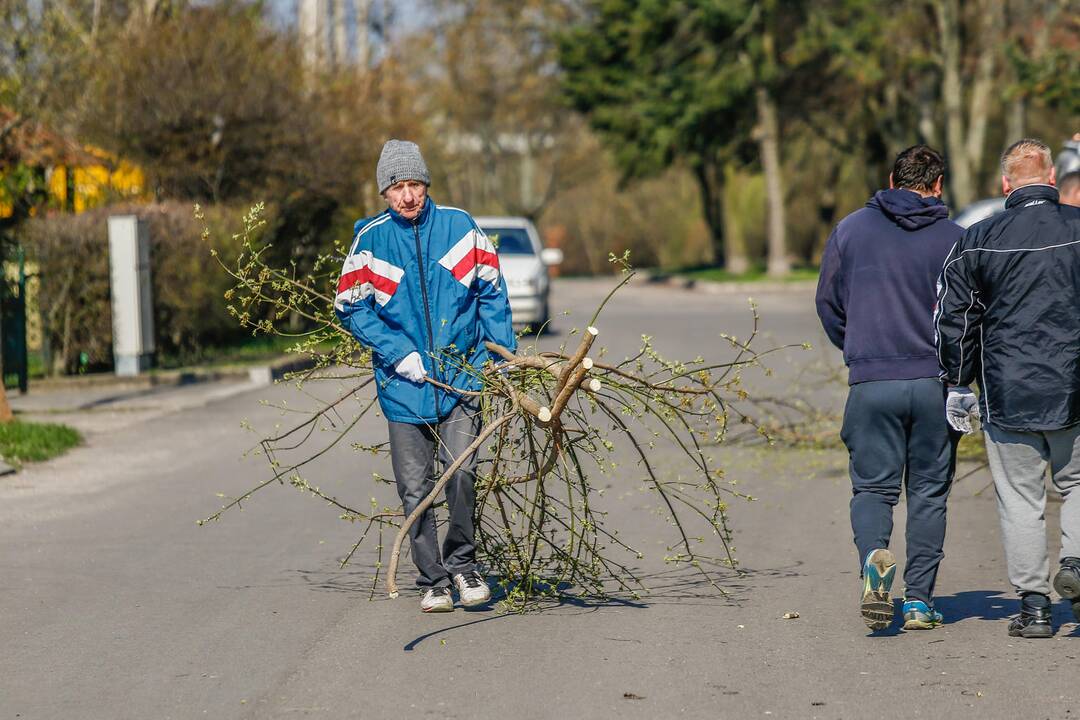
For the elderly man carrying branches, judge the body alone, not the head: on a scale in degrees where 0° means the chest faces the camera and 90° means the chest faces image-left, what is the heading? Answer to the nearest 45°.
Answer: approximately 0°

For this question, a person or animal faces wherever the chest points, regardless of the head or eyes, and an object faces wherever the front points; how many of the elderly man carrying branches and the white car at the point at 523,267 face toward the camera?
2

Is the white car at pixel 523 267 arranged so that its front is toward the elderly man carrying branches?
yes

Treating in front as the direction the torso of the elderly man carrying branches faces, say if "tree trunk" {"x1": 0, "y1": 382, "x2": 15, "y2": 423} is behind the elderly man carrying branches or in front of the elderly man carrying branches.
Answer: behind

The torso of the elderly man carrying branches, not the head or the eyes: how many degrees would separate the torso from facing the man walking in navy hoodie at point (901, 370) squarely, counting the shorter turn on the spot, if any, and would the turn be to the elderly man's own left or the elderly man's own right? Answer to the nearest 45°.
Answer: approximately 90° to the elderly man's own left

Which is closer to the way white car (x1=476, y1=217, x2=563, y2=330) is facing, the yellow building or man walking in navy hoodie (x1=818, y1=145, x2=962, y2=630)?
the man walking in navy hoodie

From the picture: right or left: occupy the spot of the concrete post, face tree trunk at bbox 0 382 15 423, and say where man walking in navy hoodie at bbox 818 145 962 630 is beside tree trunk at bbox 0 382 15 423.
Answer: left

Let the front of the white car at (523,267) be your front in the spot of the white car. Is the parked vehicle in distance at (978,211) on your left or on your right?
on your left

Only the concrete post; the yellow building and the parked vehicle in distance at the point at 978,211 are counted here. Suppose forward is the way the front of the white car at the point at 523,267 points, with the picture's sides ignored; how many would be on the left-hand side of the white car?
1

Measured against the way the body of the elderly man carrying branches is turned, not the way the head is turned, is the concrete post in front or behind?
behind

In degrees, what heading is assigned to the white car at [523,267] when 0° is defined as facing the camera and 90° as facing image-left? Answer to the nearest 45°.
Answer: approximately 0°

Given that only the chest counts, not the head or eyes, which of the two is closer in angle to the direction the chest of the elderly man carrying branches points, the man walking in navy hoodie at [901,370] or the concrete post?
the man walking in navy hoodie
